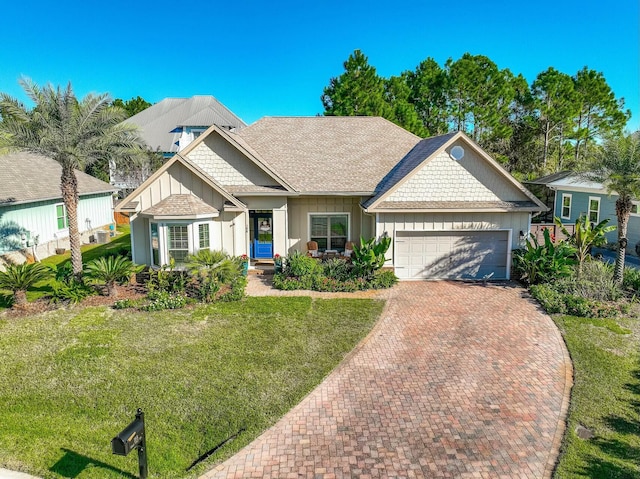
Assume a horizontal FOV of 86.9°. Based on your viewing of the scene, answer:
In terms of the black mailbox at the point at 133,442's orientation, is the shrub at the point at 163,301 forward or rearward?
rearward

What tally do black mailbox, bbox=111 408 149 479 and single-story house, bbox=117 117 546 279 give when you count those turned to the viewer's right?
0

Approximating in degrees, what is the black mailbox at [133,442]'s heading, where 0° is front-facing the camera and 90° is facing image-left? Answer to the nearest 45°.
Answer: approximately 45°

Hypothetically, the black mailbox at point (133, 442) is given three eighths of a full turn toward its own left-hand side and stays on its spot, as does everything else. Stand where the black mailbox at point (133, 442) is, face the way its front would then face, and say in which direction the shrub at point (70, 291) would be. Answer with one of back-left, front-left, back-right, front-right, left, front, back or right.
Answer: left

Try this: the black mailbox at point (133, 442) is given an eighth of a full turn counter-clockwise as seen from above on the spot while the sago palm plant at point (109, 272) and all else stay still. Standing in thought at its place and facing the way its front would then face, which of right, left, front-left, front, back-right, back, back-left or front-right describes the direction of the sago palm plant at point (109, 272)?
back

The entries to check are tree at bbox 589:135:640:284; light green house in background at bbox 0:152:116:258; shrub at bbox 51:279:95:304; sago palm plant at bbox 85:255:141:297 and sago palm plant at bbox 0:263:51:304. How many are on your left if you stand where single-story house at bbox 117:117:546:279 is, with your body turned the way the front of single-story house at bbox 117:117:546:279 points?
1

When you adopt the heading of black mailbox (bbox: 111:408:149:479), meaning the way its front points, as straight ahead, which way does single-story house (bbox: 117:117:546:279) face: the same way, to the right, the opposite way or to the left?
the same way

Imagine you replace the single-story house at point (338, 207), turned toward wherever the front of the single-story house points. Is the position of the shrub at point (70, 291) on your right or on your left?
on your right

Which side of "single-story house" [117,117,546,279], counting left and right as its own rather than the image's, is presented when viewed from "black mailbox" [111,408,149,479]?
front

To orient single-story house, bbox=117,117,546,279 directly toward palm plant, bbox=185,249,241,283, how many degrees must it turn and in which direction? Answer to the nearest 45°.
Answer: approximately 45° to its right

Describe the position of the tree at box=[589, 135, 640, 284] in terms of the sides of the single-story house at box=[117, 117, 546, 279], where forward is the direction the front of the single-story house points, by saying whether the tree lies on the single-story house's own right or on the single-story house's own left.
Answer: on the single-story house's own left

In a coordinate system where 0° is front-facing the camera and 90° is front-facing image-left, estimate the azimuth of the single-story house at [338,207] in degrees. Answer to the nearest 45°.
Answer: approximately 0°

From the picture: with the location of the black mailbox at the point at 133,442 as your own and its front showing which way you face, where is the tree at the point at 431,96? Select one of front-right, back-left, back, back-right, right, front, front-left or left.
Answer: back
